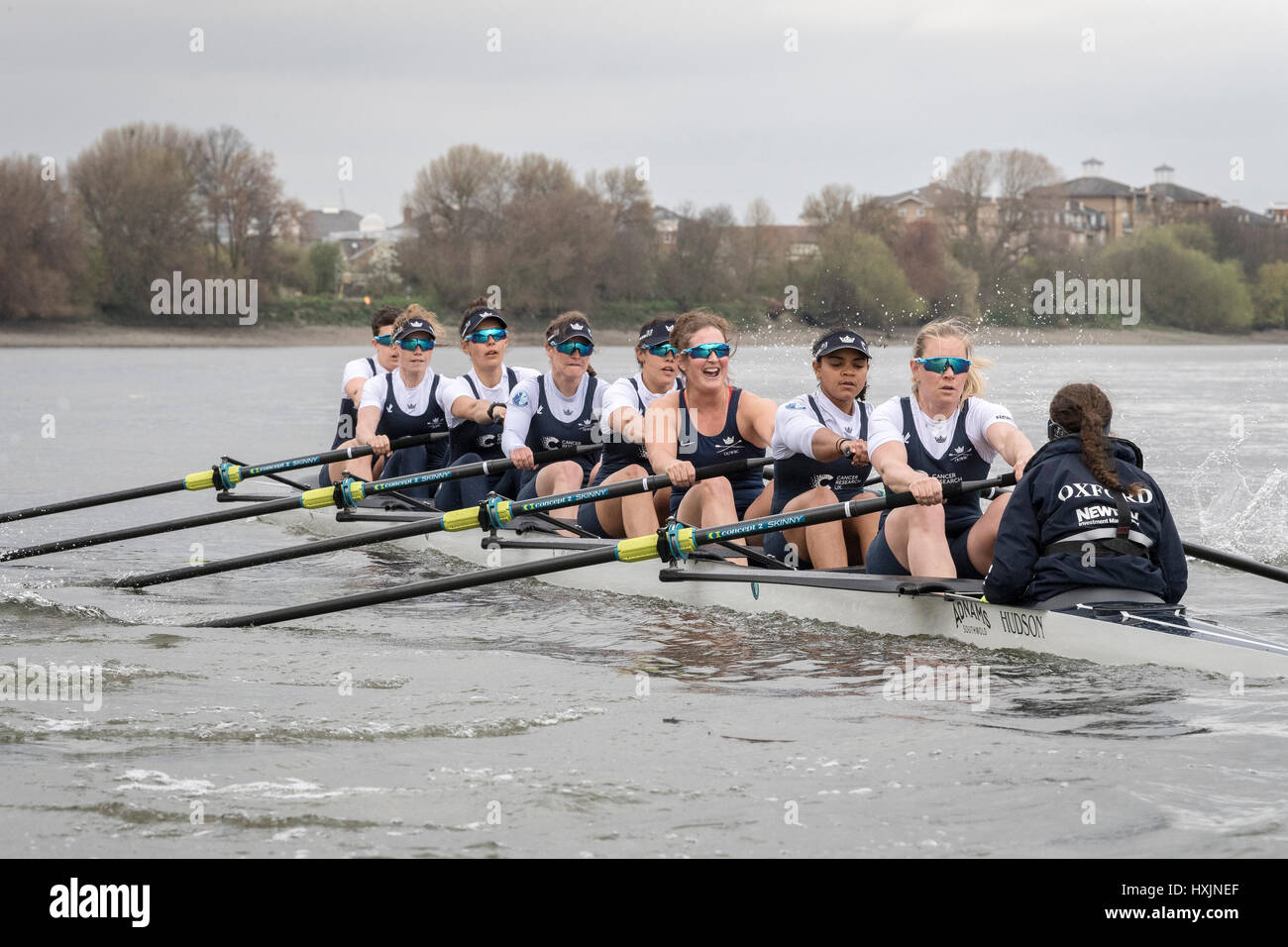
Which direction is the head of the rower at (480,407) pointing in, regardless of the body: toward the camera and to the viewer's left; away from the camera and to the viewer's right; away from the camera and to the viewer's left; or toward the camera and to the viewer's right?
toward the camera and to the viewer's right

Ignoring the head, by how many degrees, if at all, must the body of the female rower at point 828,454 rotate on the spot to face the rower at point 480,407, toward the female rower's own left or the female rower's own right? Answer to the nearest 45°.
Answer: approximately 180°

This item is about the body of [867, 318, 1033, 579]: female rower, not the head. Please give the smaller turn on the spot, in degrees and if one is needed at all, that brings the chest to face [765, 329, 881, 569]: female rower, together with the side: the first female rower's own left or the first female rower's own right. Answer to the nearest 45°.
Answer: approximately 180°

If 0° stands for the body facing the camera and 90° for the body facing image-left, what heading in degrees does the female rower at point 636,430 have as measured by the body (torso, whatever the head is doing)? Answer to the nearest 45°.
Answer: approximately 315°

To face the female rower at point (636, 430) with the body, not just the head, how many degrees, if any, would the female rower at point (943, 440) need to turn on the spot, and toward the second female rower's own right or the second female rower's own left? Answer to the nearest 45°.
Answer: approximately 180°

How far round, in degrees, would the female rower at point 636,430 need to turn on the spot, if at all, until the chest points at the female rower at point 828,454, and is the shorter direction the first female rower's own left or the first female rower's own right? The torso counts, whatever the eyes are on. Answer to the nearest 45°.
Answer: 0° — they already face them

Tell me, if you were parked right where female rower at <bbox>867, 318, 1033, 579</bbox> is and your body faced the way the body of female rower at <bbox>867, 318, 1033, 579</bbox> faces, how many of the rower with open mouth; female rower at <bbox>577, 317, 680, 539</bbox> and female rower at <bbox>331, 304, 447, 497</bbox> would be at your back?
3

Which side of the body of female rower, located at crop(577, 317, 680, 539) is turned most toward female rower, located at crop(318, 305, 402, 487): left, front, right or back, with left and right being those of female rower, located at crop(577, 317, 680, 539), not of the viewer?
back

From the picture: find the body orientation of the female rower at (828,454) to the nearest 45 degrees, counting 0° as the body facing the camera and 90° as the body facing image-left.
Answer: approximately 315°

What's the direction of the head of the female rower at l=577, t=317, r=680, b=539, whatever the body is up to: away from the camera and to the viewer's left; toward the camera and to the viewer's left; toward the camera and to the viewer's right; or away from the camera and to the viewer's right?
toward the camera and to the viewer's right

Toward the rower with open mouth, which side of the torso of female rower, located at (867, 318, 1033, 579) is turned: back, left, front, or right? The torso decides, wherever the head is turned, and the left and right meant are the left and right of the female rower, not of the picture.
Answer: back
